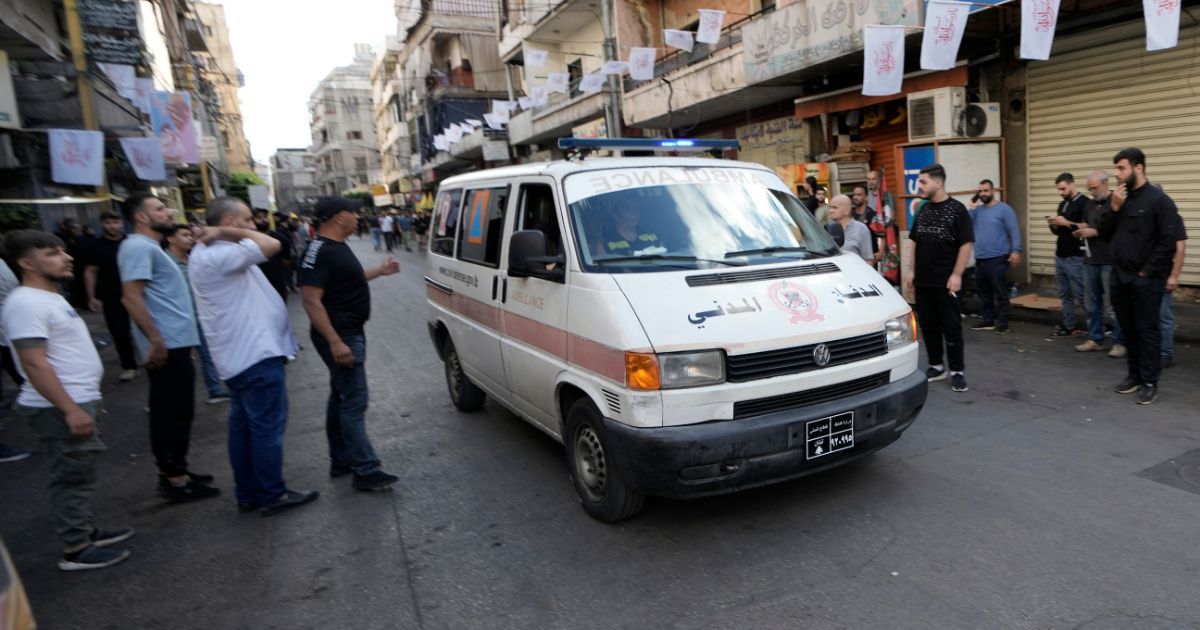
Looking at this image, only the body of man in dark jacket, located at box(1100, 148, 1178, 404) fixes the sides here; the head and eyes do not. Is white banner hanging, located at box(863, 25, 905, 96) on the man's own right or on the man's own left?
on the man's own right

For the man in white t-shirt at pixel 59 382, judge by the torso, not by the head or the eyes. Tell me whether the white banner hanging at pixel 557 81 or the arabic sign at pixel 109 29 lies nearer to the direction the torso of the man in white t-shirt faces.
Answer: the white banner hanging

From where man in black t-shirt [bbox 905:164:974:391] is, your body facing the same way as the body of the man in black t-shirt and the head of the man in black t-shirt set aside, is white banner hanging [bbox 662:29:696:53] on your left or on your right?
on your right

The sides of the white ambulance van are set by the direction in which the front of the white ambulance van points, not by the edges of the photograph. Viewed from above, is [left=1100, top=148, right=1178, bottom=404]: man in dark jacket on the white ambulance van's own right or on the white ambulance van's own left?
on the white ambulance van's own left

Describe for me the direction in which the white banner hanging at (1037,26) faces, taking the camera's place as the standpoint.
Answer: facing the viewer

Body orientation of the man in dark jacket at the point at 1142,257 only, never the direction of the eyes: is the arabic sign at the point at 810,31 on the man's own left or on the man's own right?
on the man's own right

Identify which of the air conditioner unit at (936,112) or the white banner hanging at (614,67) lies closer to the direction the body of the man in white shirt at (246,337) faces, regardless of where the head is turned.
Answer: the air conditioner unit

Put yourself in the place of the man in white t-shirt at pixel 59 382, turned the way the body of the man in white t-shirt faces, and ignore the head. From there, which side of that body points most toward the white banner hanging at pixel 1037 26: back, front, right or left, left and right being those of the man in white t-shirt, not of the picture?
front

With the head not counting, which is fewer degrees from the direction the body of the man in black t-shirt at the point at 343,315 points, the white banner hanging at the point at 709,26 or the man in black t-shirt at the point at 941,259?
the man in black t-shirt

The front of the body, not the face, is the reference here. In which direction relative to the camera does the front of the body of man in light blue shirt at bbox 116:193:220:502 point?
to the viewer's right

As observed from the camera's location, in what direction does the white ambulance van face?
facing the viewer and to the right of the viewer

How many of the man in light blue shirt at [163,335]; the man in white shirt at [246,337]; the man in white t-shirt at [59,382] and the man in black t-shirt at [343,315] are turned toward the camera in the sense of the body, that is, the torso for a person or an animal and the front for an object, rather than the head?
0

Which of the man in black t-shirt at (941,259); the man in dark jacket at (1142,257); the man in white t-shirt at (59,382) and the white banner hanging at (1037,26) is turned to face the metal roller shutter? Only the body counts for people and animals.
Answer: the man in white t-shirt

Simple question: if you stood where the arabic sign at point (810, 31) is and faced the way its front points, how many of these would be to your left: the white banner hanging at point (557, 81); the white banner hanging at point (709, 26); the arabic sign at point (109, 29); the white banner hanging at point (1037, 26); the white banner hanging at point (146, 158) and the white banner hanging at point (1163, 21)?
2

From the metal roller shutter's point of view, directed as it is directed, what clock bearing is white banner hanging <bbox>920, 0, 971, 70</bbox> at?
The white banner hanging is roughly at 12 o'clock from the metal roller shutter.
